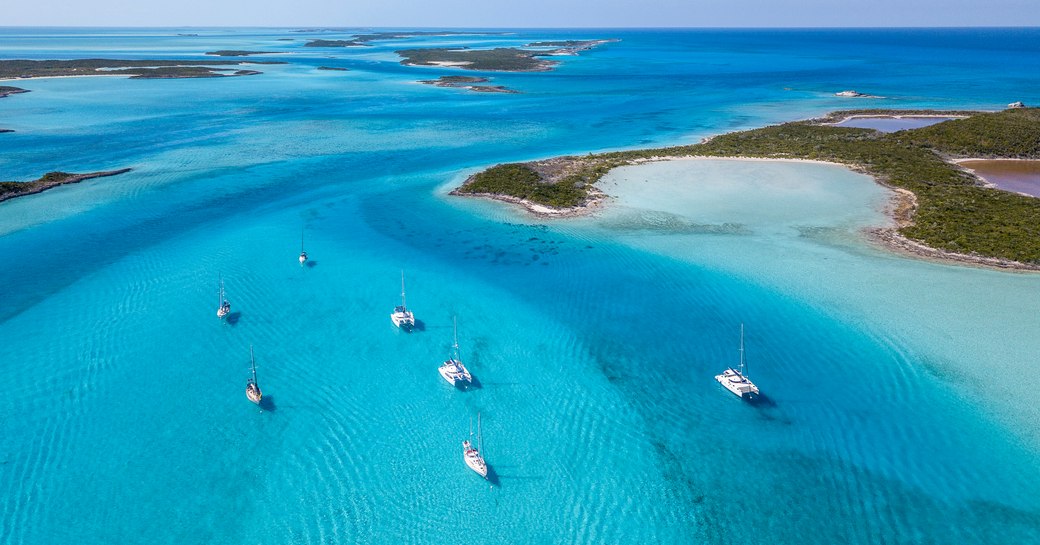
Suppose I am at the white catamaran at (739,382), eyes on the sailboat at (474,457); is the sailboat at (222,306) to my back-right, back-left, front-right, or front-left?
front-right

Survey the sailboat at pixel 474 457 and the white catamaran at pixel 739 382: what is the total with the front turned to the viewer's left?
0

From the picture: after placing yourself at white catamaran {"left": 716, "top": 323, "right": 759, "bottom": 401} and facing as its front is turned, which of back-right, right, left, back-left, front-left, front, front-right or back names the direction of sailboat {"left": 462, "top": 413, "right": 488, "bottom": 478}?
right

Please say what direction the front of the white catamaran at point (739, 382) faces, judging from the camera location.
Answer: facing the viewer and to the right of the viewer

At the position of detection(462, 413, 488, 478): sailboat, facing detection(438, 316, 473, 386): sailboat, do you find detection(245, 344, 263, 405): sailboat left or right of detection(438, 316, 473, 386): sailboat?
left

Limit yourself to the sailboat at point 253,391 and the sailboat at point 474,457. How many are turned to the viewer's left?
0

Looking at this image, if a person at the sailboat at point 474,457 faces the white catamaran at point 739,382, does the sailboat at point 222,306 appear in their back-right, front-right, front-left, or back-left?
back-left

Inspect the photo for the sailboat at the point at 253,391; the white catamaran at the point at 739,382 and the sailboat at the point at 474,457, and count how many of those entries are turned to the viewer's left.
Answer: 0

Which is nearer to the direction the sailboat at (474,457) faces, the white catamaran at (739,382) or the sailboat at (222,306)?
the white catamaran

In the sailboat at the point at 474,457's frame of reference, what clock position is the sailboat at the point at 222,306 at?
the sailboat at the point at 222,306 is roughly at 6 o'clock from the sailboat at the point at 474,457.

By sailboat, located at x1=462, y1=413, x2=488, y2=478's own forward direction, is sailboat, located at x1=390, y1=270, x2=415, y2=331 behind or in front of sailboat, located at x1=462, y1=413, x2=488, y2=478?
behind

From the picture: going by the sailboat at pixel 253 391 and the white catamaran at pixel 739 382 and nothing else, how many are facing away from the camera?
0

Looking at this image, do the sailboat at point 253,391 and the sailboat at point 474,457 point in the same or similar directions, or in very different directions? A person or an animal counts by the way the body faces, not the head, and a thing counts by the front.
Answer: same or similar directions

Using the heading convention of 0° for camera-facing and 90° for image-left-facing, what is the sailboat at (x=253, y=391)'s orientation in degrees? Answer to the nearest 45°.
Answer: approximately 315°
